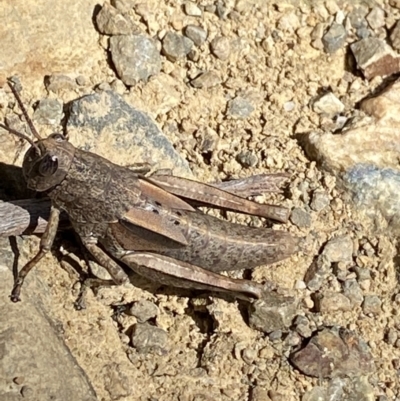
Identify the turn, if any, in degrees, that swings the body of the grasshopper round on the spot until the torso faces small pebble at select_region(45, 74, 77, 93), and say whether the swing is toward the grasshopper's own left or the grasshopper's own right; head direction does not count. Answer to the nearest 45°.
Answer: approximately 90° to the grasshopper's own right

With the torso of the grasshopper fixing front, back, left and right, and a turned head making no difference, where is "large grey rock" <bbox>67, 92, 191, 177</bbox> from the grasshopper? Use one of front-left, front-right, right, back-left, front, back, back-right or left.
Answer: right

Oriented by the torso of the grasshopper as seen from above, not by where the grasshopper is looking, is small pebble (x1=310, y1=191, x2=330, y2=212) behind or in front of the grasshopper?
behind

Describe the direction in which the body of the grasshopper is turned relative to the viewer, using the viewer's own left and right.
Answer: facing to the left of the viewer

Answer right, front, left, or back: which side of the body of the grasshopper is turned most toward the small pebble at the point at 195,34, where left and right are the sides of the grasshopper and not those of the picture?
right

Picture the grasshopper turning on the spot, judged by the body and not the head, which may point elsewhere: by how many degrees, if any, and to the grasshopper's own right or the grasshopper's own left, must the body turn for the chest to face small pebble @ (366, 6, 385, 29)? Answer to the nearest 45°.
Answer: approximately 135° to the grasshopper's own right

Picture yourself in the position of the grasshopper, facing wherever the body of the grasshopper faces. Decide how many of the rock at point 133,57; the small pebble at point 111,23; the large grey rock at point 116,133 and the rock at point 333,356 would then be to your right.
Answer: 3

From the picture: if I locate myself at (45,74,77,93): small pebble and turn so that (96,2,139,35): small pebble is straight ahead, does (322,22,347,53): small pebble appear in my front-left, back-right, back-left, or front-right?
front-right

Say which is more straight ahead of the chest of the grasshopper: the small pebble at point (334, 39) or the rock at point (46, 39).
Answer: the rock

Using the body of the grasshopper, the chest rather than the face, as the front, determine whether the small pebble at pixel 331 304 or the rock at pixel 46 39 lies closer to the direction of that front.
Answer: the rock

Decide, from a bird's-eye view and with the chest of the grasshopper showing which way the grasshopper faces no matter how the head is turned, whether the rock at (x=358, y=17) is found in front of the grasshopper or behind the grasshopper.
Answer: behind

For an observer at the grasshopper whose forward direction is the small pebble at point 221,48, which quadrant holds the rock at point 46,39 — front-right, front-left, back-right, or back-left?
front-left

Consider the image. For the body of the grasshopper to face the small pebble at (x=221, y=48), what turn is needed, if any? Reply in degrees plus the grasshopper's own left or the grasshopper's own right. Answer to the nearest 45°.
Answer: approximately 135° to the grasshopper's own right
